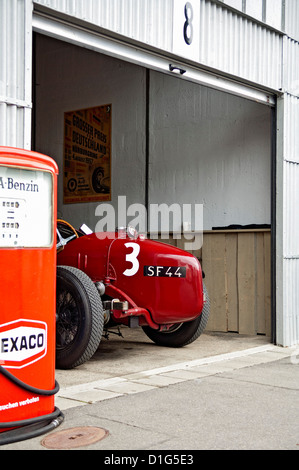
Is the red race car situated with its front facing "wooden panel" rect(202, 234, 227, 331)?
no

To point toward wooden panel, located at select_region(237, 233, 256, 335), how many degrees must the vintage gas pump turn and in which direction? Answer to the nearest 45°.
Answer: approximately 90° to its left

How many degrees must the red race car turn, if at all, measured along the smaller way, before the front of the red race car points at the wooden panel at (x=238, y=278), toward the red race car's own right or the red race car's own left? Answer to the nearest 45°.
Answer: approximately 90° to the red race car's own right

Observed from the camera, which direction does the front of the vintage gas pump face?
facing the viewer and to the right of the viewer

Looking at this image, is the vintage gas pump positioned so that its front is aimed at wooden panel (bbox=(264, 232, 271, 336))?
no

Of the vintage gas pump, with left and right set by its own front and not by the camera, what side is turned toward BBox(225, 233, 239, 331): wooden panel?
left

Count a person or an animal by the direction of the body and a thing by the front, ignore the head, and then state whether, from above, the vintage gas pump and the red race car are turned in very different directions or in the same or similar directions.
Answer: very different directions

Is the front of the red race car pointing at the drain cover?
no

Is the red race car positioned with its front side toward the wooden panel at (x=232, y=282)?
no

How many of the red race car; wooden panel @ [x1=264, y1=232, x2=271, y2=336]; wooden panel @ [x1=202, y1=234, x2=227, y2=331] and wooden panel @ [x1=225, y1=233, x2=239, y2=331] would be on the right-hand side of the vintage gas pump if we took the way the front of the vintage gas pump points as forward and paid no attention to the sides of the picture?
0

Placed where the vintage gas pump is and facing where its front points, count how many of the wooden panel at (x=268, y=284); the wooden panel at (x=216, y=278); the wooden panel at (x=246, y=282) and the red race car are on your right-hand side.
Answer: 0

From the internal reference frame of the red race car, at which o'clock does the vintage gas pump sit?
The vintage gas pump is roughly at 8 o'clock from the red race car.

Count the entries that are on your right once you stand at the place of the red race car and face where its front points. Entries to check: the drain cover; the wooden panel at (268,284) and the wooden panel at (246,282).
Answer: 2
